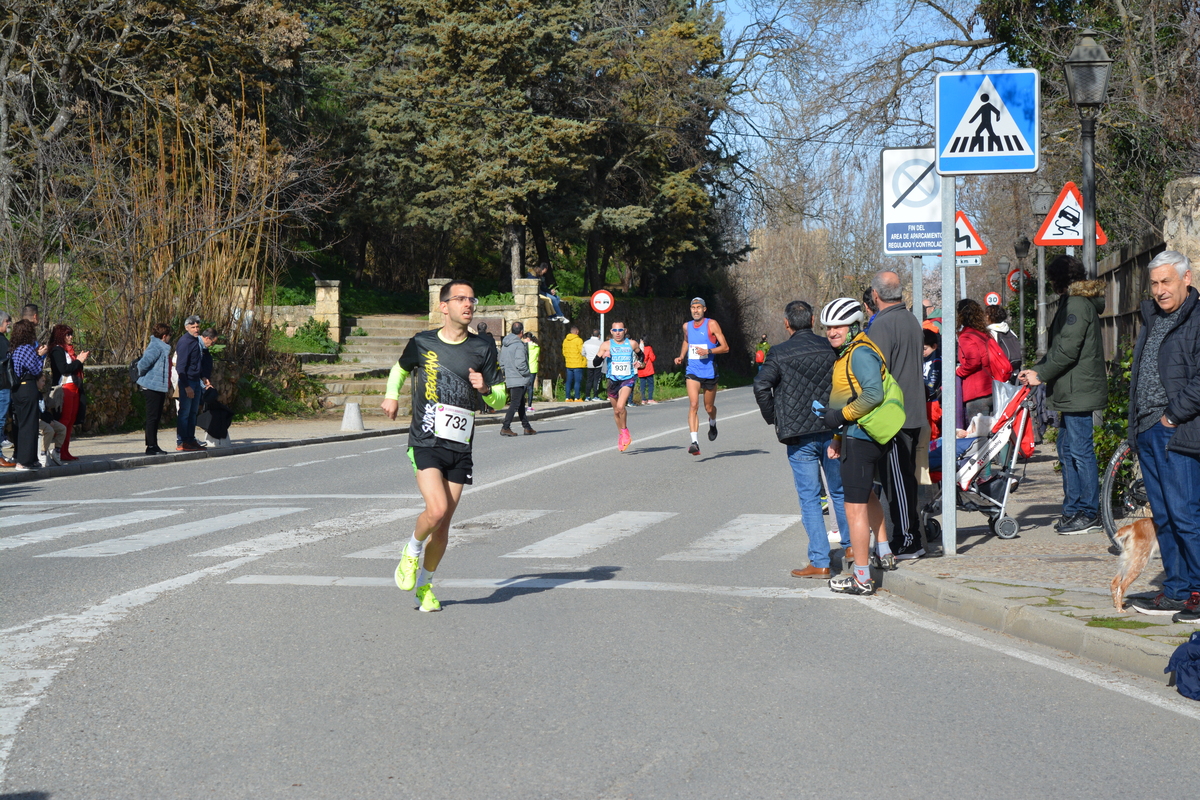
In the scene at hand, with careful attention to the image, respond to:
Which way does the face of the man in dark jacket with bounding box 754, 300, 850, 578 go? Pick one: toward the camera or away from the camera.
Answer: away from the camera

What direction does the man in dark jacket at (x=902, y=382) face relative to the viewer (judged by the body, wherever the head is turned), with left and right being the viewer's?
facing away from the viewer and to the left of the viewer

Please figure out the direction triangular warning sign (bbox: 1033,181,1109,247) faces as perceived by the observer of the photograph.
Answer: facing the viewer

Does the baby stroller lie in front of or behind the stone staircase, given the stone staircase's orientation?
in front

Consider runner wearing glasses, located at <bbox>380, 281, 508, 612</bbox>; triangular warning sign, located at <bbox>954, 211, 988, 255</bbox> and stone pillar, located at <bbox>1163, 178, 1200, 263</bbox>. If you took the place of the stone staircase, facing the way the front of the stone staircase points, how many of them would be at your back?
0

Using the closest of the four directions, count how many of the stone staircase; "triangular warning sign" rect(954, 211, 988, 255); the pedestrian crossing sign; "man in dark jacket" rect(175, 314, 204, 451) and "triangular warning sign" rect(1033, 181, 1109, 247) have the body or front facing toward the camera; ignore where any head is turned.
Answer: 4

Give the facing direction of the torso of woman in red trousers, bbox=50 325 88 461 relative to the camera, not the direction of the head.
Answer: to the viewer's right

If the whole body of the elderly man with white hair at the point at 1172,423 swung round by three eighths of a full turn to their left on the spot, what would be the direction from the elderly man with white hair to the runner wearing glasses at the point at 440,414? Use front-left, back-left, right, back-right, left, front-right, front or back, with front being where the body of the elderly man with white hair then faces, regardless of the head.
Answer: back

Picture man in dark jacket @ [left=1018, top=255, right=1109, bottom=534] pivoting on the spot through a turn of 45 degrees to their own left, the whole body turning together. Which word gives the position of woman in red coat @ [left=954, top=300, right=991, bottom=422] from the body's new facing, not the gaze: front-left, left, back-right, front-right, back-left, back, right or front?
right

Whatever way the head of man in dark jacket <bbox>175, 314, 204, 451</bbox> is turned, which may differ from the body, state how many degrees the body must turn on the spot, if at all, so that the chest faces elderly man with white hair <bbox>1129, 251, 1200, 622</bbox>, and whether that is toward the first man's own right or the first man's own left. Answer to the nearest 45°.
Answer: approximately 90° to the first man's own right

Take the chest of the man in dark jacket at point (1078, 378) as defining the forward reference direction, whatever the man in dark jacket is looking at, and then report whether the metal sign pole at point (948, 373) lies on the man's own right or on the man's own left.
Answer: on the man's own left

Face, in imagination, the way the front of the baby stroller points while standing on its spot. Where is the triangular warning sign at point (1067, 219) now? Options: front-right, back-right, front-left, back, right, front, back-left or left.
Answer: right

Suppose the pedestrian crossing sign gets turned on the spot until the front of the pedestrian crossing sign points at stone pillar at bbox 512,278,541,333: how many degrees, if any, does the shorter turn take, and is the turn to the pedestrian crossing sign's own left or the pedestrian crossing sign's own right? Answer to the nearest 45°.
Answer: approximately 135° to the pedestrian crossing sign's own right

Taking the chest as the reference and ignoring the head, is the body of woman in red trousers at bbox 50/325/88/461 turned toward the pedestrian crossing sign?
no

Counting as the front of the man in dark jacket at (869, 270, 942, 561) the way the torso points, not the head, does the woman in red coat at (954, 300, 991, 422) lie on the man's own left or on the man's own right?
on the man's own right

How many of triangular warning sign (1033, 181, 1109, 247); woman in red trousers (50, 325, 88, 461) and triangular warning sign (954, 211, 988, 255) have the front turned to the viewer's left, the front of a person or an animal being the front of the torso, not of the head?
0

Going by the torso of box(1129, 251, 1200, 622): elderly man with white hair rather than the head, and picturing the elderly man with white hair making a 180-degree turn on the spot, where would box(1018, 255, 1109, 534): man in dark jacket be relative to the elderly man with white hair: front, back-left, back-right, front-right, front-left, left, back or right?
front-left

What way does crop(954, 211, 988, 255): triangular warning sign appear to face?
toward the camera

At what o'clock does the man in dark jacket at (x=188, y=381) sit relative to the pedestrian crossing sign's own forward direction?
The man in dark jacket is roughly at 4 o'clock from the pedestrian crossing sign.
